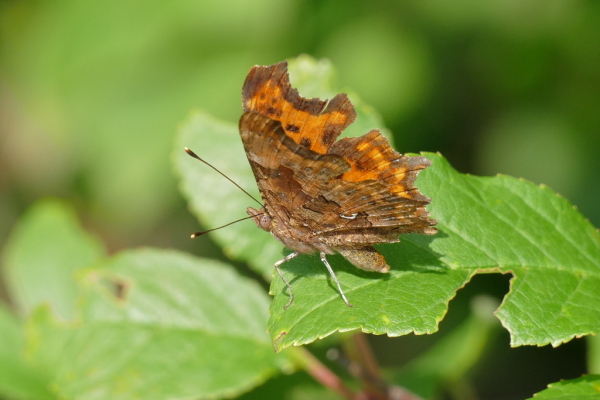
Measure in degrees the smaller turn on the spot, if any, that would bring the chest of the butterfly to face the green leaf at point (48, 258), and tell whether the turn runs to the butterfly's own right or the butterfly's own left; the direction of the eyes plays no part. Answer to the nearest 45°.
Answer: approximately 45° to the butterfly's own right

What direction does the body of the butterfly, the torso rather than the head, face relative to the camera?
to the viewer's left

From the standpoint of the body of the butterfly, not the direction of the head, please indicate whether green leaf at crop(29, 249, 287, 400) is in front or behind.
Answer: in front

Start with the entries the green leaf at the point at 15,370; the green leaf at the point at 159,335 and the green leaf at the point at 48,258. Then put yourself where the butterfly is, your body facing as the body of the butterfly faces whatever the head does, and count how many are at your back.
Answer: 0

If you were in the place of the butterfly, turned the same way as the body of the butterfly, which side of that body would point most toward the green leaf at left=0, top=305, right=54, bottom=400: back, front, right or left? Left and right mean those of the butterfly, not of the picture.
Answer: front

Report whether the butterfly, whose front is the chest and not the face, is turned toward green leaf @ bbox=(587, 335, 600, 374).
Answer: no
